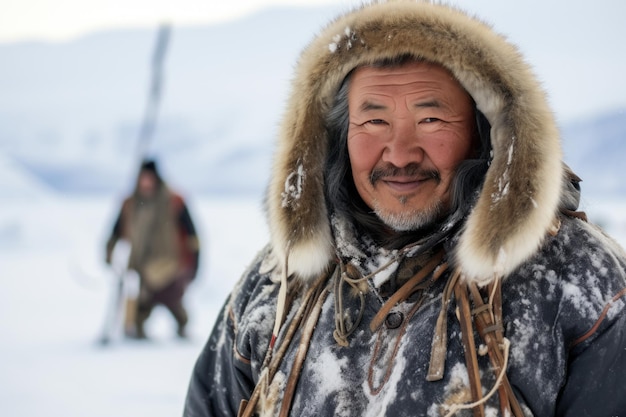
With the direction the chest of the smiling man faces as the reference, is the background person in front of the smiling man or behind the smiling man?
behind

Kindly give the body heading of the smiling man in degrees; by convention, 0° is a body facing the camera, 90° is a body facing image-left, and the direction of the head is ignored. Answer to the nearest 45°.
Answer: approximately 0°
